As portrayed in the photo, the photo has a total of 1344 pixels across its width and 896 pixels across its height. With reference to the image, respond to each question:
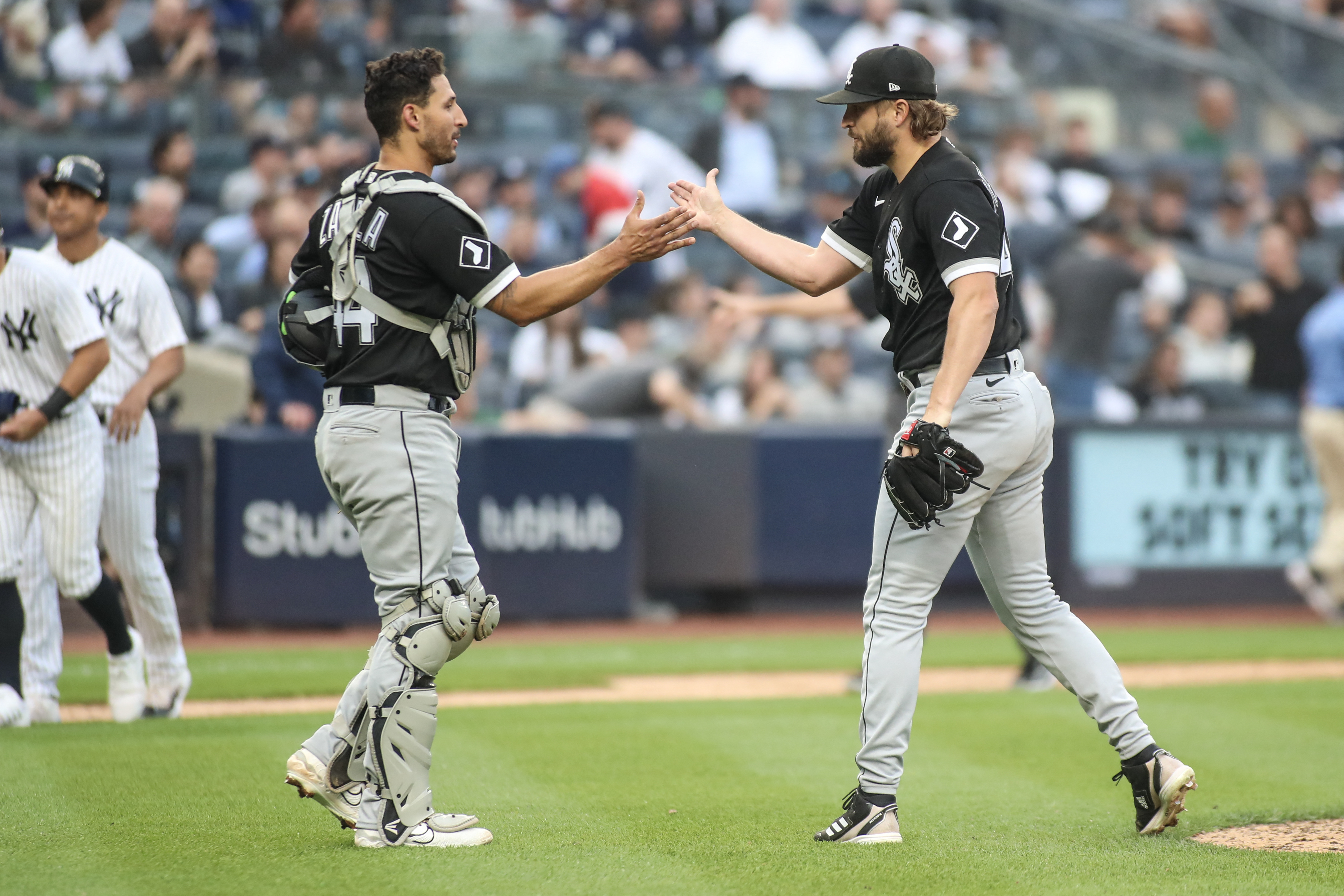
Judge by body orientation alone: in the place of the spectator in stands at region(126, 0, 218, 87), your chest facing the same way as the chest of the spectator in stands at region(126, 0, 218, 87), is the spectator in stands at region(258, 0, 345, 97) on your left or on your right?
on your left

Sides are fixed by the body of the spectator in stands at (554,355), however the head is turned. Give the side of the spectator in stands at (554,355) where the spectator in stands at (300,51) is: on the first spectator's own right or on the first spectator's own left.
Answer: on the first spectator's own right

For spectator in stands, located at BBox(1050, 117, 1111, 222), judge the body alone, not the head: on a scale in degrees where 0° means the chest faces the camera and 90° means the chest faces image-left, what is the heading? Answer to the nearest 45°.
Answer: approximately 0°

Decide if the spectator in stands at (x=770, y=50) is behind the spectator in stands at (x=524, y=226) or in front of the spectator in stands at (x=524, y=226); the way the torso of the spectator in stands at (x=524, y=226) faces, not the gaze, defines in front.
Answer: behind
